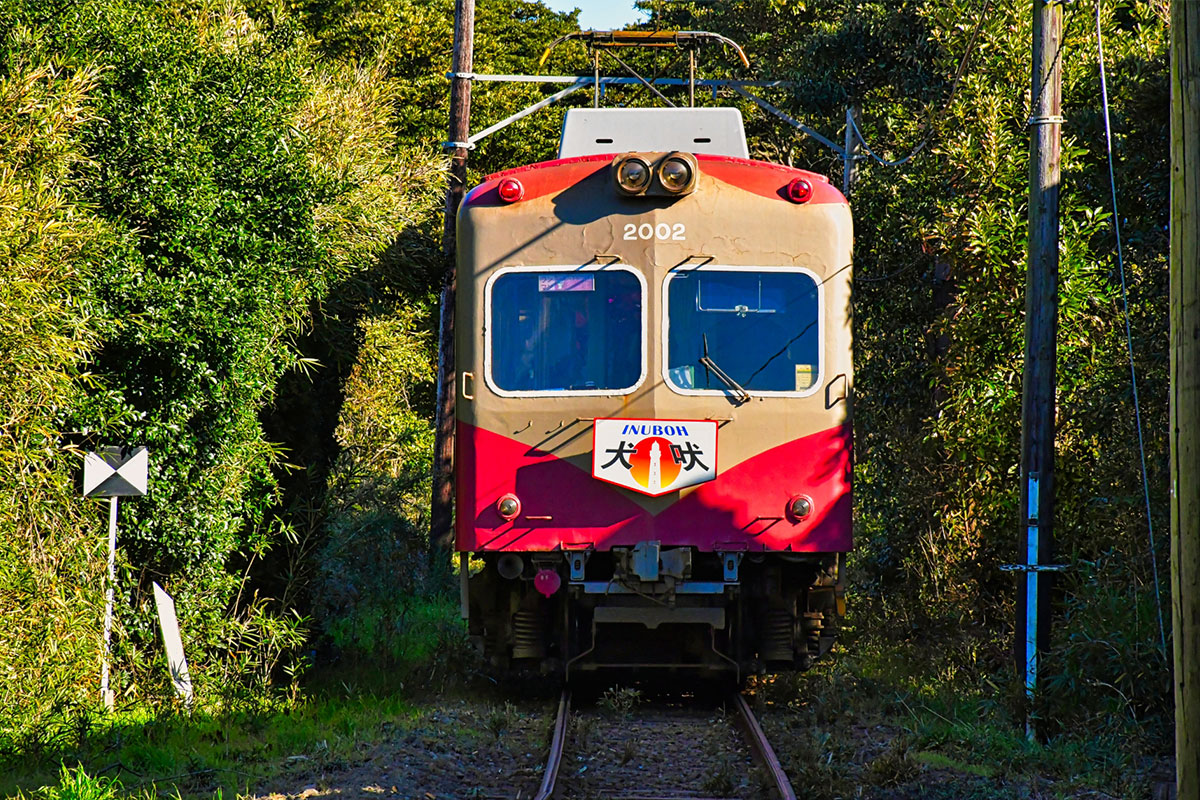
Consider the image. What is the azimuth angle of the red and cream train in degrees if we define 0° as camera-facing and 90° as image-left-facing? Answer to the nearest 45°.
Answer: approximately 0°

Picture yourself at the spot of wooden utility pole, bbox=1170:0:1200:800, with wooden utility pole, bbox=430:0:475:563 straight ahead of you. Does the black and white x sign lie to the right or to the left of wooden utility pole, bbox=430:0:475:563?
left

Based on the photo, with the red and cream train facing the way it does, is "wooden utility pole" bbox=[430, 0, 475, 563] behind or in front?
behind

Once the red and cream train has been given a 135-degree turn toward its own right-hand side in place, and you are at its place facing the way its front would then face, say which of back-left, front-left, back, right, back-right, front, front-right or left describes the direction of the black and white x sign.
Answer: front-left
